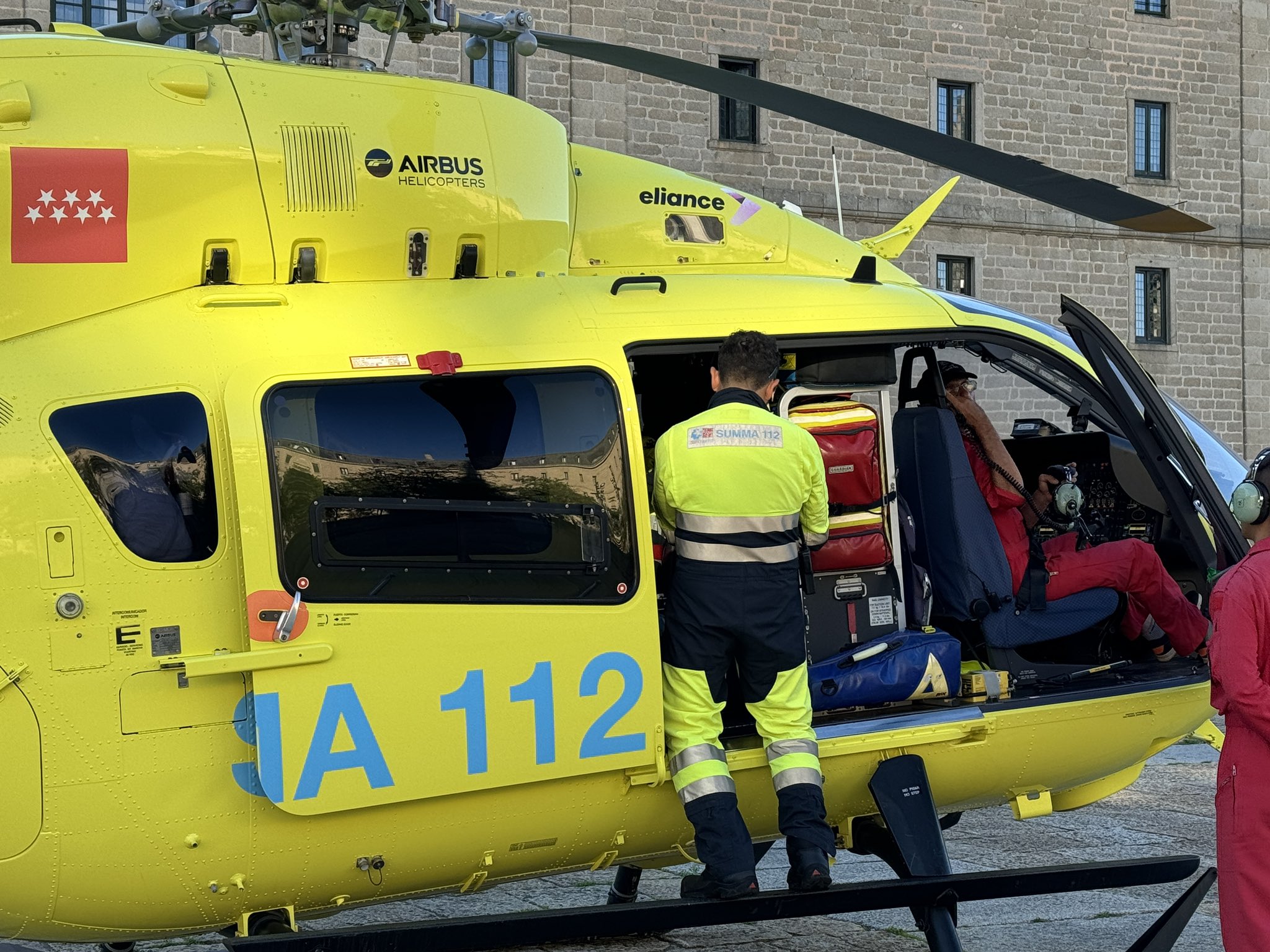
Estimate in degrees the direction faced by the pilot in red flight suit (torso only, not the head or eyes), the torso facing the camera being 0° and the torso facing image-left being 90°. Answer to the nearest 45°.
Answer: approximately 270°

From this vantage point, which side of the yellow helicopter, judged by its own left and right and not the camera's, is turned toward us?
right

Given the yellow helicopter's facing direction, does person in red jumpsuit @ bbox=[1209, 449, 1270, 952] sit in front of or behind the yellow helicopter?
in front

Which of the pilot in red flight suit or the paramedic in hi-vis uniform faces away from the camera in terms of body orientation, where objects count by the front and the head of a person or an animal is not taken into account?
the paramedic in hi-vis uniform

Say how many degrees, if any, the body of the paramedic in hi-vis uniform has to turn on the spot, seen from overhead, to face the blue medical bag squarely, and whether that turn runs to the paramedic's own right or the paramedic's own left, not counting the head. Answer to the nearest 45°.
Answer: approximately 45° to the paramedic's own right

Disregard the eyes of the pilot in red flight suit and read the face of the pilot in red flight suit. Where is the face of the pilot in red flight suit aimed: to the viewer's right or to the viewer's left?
to the viewer's right

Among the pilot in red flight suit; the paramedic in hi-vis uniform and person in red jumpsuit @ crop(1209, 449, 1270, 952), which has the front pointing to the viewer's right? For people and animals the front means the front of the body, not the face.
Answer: the pilot in red flight suit

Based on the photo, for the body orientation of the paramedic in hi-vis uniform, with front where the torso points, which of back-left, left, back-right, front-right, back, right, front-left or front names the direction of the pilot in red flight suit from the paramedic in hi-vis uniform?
front-right

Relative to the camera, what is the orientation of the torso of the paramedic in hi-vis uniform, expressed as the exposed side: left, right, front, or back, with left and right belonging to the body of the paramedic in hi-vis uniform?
back

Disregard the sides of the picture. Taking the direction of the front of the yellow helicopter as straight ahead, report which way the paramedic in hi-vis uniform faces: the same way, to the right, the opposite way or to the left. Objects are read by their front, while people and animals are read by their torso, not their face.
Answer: to the left
